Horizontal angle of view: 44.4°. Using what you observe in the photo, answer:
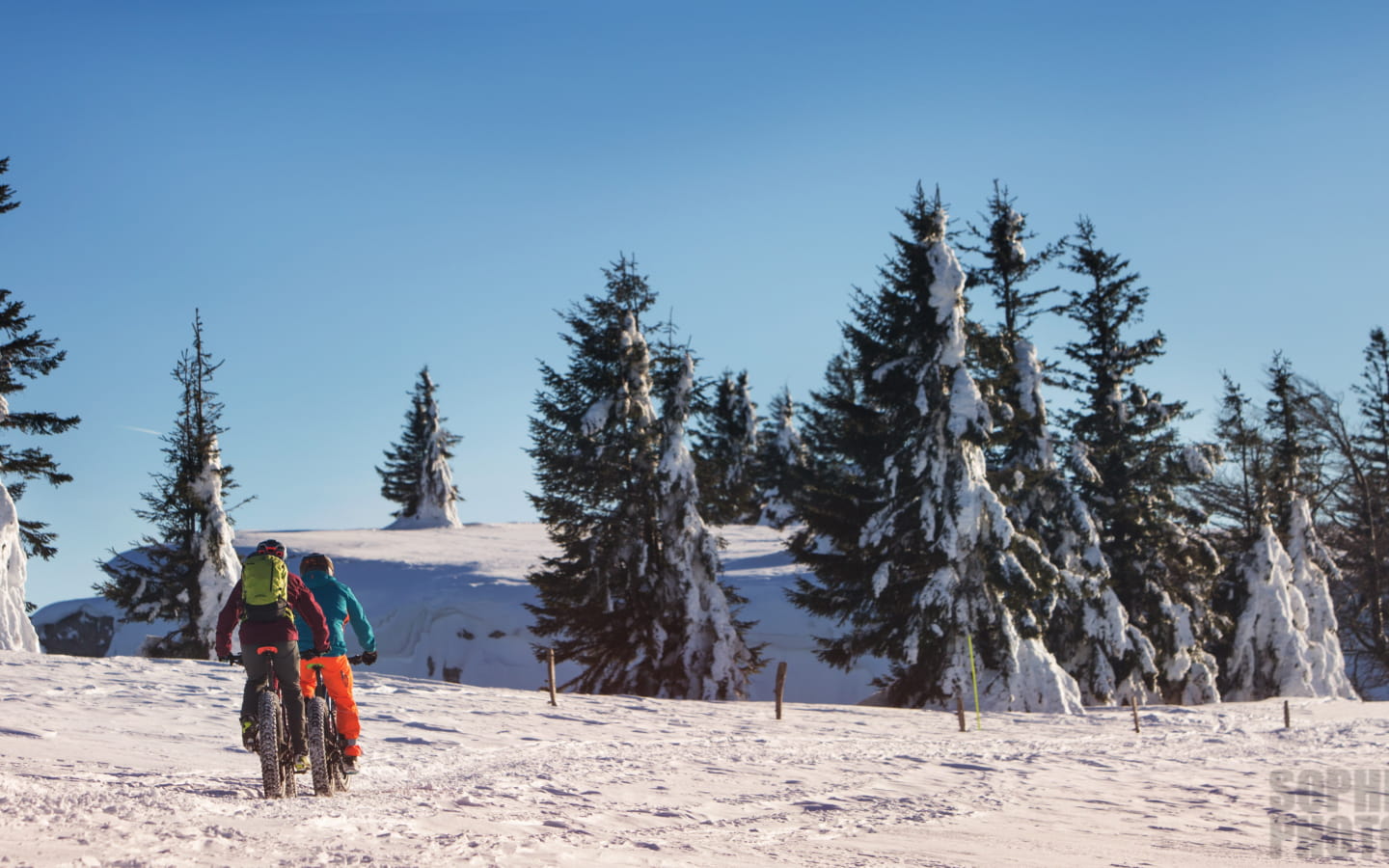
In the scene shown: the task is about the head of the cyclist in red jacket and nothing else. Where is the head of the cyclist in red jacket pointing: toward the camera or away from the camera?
away from the camera

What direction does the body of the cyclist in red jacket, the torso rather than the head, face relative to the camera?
away from the camera

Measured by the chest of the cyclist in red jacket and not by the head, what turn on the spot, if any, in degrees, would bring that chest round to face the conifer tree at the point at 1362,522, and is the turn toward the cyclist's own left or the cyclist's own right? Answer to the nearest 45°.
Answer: approximately 45° to the cyclist's own right

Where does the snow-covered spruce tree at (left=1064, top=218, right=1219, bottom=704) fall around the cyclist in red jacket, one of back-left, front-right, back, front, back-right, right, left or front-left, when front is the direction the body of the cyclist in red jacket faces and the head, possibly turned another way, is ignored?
front-right

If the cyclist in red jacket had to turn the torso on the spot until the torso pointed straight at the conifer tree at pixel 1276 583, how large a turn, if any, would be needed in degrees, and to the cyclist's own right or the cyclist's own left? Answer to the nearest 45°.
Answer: approximately 45° to the cyclist's own right

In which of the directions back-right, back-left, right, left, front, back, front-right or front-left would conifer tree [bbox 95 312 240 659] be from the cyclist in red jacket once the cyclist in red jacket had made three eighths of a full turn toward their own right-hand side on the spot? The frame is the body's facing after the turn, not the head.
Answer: back-left

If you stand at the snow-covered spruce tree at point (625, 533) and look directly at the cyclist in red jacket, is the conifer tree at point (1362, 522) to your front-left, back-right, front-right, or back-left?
back-left

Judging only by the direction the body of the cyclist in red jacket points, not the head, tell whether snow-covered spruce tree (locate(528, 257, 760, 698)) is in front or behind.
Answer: in front

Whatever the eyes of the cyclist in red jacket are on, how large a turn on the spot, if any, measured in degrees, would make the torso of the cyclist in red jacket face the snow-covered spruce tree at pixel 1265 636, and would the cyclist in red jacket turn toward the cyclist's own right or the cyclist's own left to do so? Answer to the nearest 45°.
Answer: approximately 45° to the cyclist's own right
